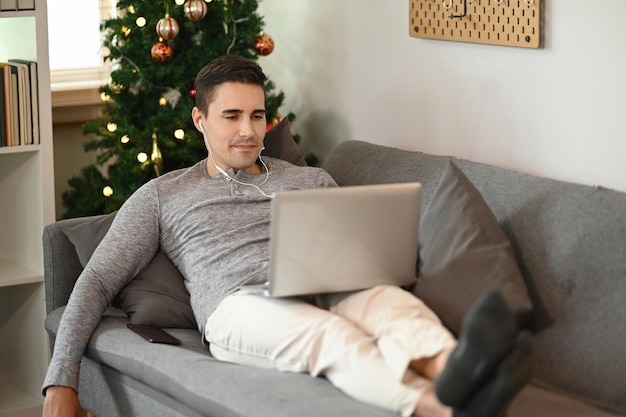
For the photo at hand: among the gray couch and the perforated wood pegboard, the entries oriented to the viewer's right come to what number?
0

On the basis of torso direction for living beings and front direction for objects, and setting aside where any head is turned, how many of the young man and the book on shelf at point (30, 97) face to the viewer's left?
0

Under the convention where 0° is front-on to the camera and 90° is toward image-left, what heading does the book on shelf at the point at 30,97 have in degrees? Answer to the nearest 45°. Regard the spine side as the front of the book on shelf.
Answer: approximately 315°

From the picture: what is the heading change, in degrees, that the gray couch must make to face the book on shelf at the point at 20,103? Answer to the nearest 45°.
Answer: approximately 90° to its right

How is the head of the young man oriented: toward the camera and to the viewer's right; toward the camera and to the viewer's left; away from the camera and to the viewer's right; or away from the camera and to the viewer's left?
toward the camera and to the viewer's right
